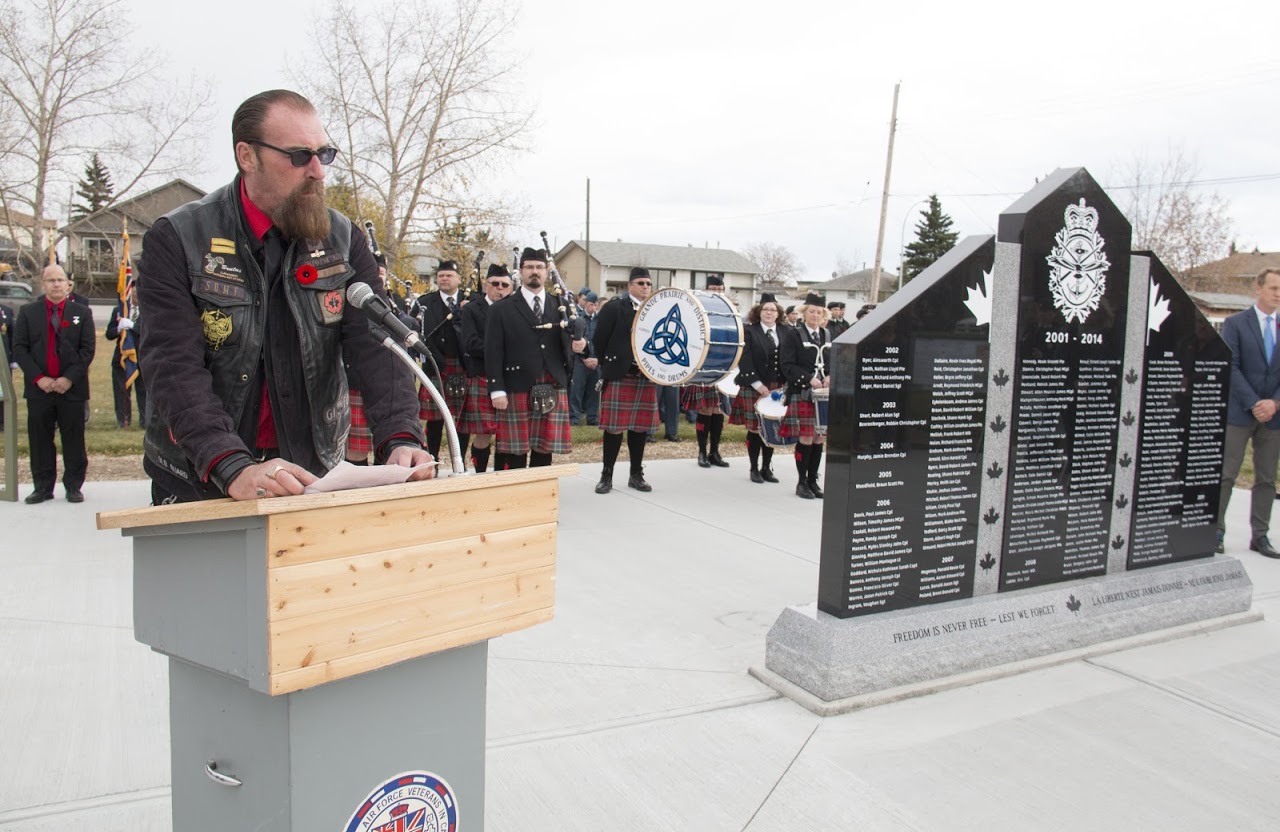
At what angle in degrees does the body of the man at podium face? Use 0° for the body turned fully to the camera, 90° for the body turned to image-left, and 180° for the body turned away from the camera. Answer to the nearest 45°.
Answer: approximately 315°

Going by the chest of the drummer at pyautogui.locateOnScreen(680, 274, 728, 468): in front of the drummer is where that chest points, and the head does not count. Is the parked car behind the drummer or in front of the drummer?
behind

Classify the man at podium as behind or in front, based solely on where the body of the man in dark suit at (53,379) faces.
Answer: in front

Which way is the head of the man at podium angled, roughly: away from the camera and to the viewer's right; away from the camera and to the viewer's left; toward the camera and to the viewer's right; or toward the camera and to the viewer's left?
toward the camera and to the viewer's right

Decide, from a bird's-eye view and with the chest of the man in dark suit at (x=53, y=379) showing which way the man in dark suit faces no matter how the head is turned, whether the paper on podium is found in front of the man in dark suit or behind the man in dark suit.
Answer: in front

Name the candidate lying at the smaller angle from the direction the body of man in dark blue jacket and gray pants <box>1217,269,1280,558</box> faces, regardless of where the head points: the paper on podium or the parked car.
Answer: the paper on podium

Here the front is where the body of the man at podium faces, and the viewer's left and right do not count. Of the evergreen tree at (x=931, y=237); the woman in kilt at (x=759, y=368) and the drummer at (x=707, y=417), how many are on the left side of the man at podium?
3

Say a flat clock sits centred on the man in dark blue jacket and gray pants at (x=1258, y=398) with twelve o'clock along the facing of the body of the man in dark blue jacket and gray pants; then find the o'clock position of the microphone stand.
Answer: The microphone stand is roughly at 2 o'clock from the man in dark blue jacket and gray pants.
